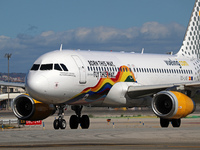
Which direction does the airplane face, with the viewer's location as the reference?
facing the viewer and to the left of the viewer
